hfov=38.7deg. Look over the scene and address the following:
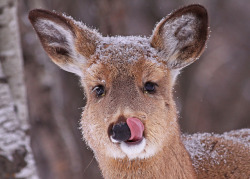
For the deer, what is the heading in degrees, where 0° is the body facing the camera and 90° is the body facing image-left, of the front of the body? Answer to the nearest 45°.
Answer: approximately 45°
